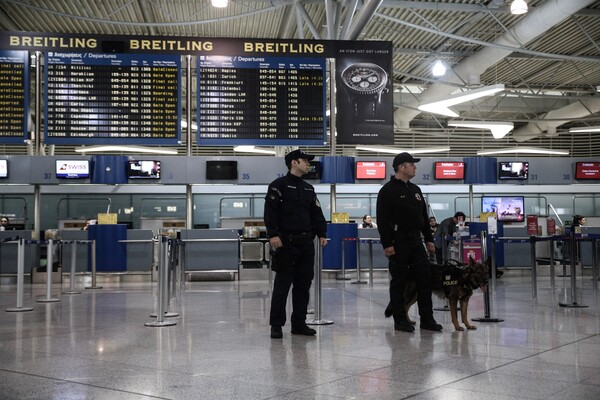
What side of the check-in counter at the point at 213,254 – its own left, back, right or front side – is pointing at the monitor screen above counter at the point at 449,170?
left

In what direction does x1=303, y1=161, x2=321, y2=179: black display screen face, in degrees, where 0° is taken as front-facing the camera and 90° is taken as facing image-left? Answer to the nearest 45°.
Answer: approximately 0°

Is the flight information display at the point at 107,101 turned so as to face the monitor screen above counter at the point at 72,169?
no

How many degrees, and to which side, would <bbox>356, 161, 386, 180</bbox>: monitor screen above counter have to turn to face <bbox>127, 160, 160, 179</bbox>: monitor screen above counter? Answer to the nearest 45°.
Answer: approximately 90° to its right

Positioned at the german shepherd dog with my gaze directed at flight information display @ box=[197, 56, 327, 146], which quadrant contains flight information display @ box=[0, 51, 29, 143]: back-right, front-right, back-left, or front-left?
front-left

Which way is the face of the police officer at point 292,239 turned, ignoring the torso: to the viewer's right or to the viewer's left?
to the viewer's right

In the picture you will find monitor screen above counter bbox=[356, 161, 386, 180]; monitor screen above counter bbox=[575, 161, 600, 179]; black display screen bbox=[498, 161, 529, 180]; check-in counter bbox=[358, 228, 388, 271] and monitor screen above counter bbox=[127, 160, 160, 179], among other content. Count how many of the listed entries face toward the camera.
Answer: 5

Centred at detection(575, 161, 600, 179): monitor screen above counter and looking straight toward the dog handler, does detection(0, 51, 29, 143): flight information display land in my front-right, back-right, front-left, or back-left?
front-right

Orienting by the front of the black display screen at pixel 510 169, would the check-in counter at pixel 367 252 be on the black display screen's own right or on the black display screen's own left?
on the black display screen's own right

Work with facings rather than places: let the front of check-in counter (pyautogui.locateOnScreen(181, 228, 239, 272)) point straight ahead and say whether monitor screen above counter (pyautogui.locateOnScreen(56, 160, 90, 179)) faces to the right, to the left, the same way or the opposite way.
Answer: the same way

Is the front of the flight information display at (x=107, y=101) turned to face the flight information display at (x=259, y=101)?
no

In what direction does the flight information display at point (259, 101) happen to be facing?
toward the camera

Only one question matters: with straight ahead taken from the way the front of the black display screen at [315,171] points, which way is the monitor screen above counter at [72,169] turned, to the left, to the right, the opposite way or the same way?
the same way

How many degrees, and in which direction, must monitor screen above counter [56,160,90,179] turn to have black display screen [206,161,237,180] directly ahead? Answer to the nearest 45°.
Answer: approximately 90° to its left

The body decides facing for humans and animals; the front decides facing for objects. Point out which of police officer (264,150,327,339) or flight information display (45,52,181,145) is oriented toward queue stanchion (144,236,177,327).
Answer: the flight information display

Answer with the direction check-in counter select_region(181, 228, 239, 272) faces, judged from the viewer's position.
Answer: facing the viewer

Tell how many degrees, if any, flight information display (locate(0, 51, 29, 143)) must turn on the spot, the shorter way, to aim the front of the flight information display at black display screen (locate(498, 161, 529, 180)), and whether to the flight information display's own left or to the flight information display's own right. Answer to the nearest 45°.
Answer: approximately 90° to the flight information display's own left
